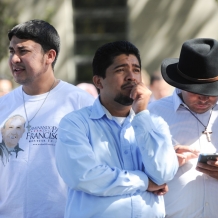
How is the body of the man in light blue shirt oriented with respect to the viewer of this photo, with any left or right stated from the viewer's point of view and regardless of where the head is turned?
facing the viewer and to the right of the viewer

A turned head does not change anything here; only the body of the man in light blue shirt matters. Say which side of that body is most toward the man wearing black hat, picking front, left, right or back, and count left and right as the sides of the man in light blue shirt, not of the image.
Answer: left

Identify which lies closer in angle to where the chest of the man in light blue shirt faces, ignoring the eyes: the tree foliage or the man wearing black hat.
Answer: the man wearing black hat

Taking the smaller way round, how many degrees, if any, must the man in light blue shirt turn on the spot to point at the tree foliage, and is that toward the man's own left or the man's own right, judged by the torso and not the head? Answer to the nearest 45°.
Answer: approximately 135° to the man's own left

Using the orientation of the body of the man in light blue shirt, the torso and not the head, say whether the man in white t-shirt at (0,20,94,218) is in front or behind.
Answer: behind

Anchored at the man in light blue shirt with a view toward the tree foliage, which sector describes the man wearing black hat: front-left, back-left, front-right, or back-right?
front-right
